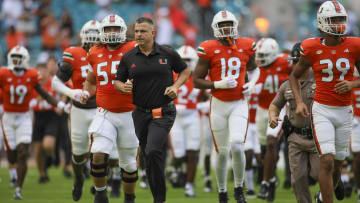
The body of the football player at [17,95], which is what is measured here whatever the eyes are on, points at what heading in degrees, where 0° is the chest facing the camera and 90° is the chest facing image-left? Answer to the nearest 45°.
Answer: approximately 0°

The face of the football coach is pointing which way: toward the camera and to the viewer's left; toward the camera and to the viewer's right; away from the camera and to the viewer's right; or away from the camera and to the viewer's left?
toward the camera and to the viewer's left

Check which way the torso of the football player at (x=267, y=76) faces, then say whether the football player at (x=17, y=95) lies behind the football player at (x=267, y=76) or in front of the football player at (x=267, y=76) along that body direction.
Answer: in front

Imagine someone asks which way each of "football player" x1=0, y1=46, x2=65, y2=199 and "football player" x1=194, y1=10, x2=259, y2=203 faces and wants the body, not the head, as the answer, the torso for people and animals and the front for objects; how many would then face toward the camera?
2

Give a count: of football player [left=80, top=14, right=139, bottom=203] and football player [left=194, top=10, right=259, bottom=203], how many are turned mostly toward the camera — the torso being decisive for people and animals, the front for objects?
2

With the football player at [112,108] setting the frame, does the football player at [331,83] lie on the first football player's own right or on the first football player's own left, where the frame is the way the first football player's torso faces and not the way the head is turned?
on the first football player's own left

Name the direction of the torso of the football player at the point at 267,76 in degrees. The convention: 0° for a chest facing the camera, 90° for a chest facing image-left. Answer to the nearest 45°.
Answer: approximately 45°

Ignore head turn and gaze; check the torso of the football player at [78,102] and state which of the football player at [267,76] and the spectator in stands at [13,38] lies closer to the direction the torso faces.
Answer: the football player

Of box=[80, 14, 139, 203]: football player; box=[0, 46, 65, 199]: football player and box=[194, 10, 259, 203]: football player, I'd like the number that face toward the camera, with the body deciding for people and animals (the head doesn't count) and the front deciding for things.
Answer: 3

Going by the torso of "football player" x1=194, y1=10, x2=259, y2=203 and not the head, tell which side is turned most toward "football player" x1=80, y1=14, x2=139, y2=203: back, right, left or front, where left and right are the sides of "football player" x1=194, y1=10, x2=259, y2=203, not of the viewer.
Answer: right
